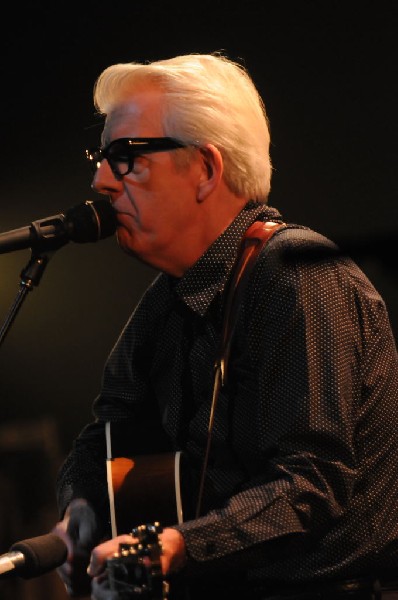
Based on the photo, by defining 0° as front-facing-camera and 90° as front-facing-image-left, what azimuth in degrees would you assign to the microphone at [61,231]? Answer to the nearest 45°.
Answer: approximately 270°
